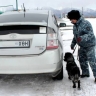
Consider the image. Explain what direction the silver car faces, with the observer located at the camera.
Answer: facing away from the viewer

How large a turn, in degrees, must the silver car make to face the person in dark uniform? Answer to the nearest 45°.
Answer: approximately 90° to its right
